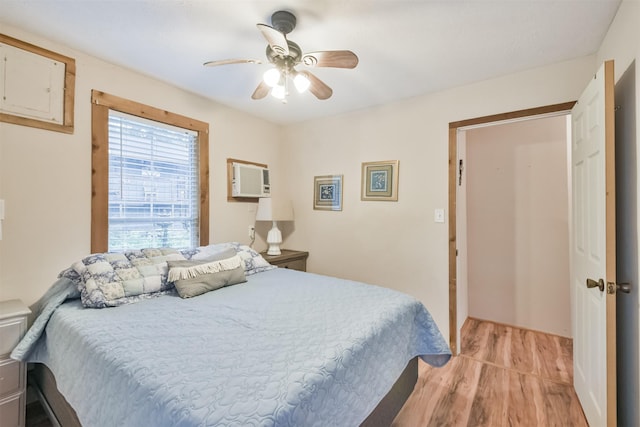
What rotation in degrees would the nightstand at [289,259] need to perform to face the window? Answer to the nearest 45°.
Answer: approximately 90° to its right

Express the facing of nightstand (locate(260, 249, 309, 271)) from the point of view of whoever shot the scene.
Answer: facing the viewer and to the right of the viewer

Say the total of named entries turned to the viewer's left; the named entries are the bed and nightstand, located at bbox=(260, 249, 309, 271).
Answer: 0

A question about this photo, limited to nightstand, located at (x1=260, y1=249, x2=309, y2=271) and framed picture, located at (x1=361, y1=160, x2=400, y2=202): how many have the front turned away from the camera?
0

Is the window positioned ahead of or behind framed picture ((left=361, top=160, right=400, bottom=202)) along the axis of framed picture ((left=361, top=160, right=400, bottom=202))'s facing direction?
ahead

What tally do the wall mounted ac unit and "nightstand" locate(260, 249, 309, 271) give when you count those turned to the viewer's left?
0

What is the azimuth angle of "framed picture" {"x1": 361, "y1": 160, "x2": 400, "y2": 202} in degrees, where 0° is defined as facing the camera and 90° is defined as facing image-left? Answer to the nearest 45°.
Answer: approximately 45°

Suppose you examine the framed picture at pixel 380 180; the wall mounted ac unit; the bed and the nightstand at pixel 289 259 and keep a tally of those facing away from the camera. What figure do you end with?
0

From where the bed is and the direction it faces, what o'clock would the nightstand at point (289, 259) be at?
The nightstand is roughly at 8 o'clock from the bed.

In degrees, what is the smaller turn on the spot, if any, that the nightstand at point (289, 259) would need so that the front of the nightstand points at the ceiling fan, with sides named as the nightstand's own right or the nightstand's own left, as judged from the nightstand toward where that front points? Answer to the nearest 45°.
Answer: approximately 45° to the nightstand's own right

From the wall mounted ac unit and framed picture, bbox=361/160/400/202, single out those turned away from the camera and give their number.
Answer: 0

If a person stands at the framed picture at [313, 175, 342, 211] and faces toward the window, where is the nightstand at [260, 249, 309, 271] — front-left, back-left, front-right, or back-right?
front-right

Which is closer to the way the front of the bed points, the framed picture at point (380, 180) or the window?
the framed picture

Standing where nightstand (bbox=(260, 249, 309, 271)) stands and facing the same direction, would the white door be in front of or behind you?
in front

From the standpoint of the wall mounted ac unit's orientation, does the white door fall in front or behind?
in front

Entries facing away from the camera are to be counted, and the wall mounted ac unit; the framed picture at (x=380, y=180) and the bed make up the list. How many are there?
0
